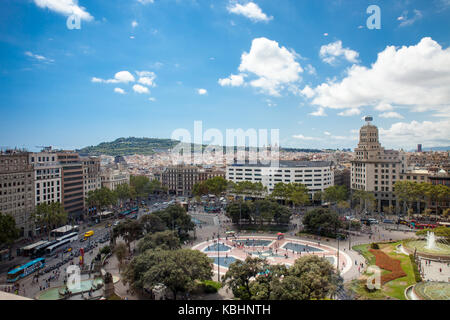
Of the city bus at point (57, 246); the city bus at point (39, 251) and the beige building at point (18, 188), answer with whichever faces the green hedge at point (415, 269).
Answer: the beige building

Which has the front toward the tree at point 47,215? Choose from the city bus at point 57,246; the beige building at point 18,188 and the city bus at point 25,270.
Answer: the beige building

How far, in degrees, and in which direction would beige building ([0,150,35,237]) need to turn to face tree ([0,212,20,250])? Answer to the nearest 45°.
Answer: approximately 45° to its right

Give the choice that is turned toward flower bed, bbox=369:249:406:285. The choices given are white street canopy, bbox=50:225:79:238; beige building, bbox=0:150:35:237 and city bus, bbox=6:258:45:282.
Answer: the beige building

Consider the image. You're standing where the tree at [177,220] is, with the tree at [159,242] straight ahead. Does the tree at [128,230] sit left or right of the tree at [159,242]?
right

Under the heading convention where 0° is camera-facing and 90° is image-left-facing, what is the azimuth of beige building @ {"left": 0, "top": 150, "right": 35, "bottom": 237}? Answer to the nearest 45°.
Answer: approximately 315°
